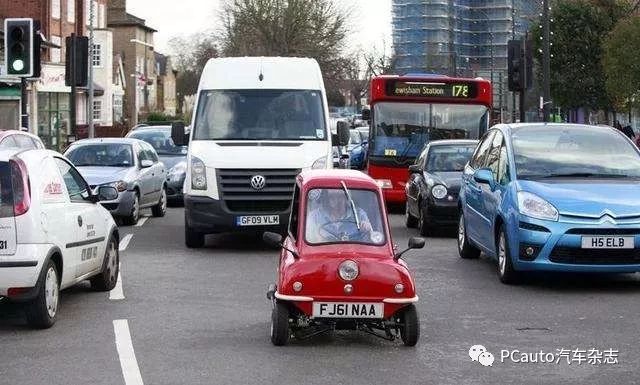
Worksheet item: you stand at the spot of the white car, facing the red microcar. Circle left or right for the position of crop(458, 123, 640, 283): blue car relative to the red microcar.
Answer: left

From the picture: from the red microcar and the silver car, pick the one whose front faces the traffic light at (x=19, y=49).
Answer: the silver car

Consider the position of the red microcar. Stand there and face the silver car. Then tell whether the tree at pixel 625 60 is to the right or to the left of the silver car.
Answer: right

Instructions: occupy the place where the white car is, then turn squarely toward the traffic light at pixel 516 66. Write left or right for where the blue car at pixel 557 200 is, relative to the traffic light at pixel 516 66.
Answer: right

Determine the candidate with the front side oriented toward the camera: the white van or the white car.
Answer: the white van

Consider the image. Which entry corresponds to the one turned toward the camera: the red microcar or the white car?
the red microcar

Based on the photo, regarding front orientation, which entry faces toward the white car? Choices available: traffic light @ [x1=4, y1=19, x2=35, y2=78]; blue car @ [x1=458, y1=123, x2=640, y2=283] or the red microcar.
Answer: the traffic light

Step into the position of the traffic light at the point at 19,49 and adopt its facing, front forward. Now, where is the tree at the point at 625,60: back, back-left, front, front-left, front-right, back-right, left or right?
back-left

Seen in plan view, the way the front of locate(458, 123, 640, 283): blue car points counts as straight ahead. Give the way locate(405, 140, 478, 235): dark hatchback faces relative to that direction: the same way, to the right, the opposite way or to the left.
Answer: the same way

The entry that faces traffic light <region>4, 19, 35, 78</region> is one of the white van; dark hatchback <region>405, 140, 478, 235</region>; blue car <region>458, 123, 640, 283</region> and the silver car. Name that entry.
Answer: the silver car

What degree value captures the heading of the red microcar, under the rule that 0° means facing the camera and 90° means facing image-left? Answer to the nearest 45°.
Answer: approximately 0°

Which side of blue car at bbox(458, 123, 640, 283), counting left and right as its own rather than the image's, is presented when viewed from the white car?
right
